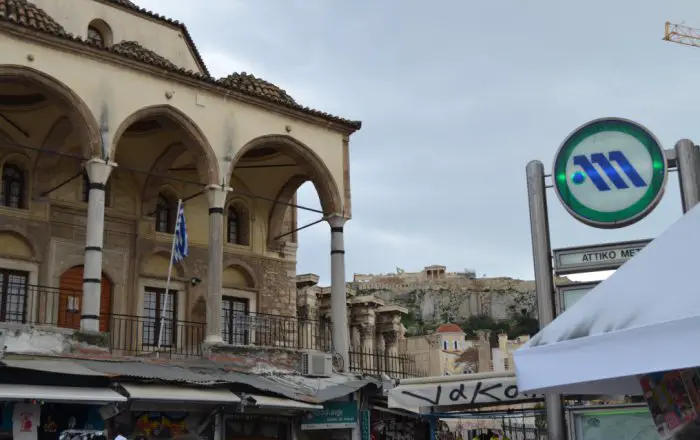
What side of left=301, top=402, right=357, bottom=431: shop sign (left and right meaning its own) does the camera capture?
front

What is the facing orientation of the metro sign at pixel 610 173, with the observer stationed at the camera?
facing the viewer

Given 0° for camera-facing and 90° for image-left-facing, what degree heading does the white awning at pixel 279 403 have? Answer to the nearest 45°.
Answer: approximately 315°

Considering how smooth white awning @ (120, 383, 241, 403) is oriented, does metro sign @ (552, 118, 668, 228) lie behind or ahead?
ahead

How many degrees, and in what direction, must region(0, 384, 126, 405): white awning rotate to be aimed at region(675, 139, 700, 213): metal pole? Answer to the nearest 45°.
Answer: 0° — it already faces it

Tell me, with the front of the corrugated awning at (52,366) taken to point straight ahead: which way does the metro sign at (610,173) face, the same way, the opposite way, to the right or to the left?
to the right

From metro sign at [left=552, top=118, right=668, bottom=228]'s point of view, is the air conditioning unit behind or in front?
behind

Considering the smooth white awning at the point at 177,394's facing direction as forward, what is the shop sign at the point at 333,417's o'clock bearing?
The shop sign is roughly at 9 o'clock from the smooth white awning.

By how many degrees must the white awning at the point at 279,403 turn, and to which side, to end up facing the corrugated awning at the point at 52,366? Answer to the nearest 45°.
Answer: approximately 90° to its right

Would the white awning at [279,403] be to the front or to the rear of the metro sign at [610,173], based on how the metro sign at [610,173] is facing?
to the rear

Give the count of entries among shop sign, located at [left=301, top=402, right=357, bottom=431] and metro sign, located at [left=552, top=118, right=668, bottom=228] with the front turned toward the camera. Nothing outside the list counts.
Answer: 2

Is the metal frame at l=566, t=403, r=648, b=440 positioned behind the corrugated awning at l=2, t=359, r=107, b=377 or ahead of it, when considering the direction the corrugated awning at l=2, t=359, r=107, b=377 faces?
ahead
